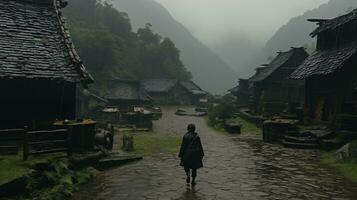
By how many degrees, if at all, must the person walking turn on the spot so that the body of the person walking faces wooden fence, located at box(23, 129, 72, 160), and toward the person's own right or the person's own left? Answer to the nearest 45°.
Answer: approximately 90° to the person's own left

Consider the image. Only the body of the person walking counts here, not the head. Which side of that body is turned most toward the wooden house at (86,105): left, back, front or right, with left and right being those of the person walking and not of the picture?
front

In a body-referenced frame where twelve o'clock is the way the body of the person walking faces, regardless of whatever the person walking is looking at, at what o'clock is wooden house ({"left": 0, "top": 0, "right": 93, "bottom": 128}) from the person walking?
The wooden house is roughly at 10 o'clock from the person walking.

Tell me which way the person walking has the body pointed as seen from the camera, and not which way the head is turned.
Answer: away from the camera

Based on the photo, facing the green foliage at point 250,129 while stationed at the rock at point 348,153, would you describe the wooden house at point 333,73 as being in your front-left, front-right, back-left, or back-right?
front-right

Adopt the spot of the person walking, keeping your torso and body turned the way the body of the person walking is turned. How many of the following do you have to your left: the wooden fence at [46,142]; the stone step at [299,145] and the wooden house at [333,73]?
1

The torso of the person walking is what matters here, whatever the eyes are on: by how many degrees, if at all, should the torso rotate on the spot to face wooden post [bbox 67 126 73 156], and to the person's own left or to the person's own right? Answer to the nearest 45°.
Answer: approximately 90° to the person's own left

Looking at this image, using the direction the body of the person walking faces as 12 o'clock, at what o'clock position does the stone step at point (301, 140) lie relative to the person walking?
The stone step is roughly at 1 o'clock from the person walking.

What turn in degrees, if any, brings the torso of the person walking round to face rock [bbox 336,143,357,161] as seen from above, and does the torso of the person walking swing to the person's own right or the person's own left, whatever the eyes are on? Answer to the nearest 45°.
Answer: approximately 45° to the person's own right

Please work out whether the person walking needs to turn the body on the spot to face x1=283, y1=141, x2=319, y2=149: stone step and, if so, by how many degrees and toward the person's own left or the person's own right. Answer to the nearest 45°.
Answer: approximately 45° to the person's own right

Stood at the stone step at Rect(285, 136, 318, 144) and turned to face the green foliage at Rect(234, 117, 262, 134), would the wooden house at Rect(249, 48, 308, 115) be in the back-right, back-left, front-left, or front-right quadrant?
front-right

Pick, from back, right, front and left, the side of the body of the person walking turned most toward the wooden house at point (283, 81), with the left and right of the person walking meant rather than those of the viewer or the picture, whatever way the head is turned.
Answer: front
